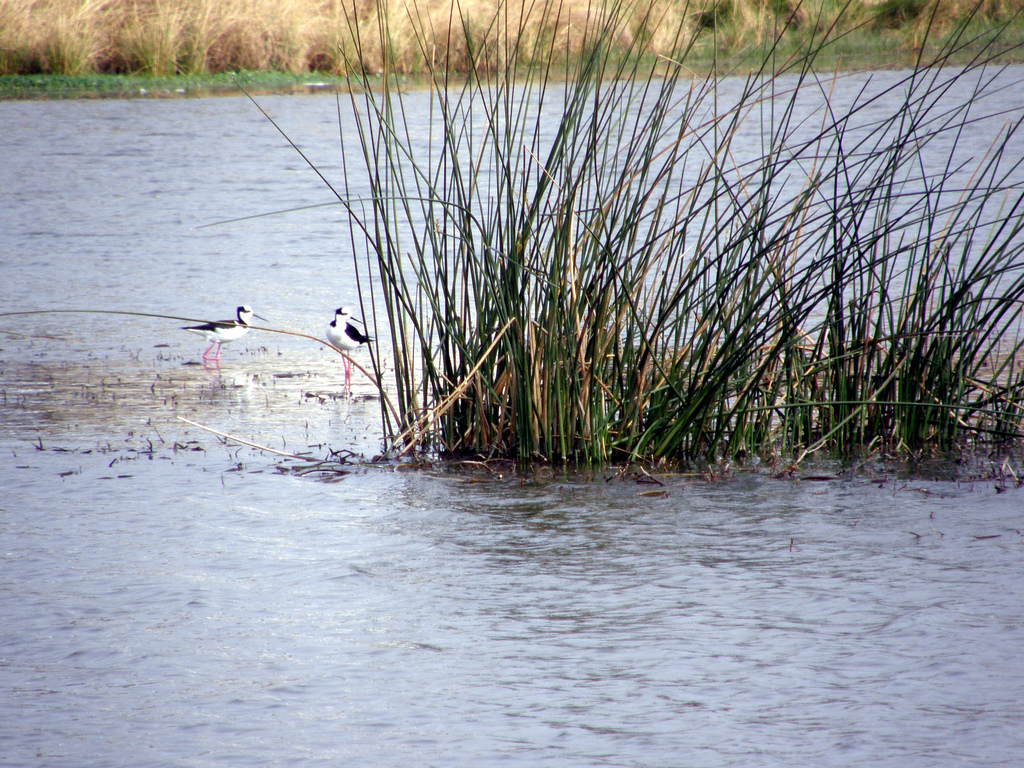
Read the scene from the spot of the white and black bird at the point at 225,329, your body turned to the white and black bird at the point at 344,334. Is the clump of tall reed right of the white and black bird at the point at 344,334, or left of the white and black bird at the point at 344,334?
right

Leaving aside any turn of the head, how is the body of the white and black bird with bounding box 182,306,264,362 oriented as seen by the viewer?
to the viewer's right

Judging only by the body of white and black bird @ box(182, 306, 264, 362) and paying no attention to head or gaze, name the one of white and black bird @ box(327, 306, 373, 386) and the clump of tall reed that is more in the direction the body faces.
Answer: the white and black bird

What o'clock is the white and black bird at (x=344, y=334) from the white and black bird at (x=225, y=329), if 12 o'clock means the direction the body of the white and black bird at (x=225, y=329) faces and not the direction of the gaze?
the white and black bird at (x=344, y=334) is roughly at 1 o'clock from the white and black bird at (x=225, y=329).

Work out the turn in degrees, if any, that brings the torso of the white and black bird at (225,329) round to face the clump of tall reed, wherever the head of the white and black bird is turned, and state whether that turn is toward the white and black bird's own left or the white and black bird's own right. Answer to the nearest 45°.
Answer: approximately 45° to the white and black bird's own right
